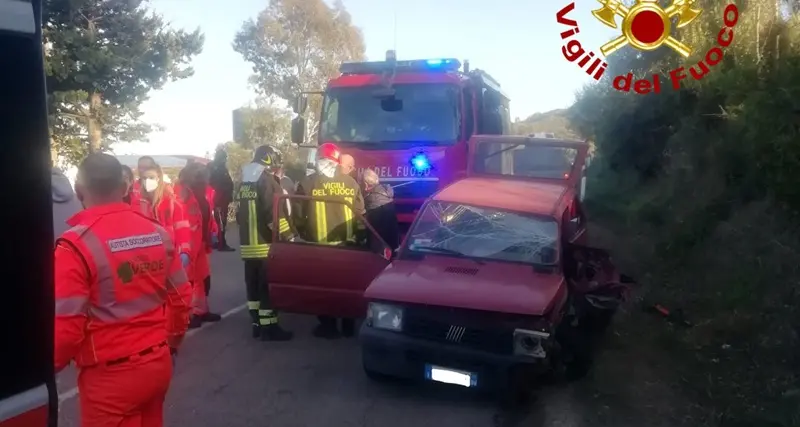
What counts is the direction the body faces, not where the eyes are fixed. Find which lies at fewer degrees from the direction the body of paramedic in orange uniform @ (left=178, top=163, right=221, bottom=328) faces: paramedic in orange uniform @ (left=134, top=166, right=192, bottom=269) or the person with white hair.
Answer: the person with white hair

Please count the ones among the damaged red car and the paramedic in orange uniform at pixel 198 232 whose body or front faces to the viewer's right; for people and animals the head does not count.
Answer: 1

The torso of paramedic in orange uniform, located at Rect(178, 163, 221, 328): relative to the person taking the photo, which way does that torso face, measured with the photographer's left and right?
facing to the right of the viewer

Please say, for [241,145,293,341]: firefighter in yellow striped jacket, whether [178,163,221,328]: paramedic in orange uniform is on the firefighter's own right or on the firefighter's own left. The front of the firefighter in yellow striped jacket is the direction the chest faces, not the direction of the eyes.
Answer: on the firefighter's own left

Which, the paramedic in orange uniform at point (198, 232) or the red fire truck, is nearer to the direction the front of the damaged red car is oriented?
the paramedic in orange uniform

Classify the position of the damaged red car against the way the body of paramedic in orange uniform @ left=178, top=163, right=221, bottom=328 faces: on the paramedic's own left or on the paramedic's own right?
on the paramedic's own right

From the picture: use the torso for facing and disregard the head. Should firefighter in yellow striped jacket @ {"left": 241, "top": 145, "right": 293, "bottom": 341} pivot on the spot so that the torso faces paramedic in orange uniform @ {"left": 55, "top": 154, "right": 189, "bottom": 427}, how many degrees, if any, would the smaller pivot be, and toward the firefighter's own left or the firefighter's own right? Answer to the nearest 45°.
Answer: approximately 135° to the firefighter's own right
